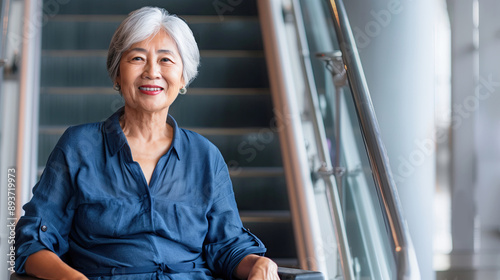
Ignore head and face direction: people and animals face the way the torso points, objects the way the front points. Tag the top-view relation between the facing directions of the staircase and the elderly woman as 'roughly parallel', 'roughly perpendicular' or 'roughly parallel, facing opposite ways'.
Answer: roughly parallel

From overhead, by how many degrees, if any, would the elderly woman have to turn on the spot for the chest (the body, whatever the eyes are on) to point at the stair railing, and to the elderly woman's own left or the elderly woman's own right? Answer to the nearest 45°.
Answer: approximately 135° to the elderly woman's own left

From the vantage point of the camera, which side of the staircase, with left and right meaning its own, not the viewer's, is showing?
front

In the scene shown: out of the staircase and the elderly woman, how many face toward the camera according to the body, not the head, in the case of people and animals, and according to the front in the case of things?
2

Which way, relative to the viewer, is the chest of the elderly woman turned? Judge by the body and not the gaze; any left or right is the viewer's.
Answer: facing the viewer

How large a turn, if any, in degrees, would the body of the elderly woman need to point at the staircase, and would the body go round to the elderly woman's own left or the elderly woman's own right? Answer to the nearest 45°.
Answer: approximately 180°

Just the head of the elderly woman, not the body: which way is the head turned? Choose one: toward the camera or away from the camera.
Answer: toward the camera

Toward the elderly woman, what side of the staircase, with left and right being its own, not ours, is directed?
front
